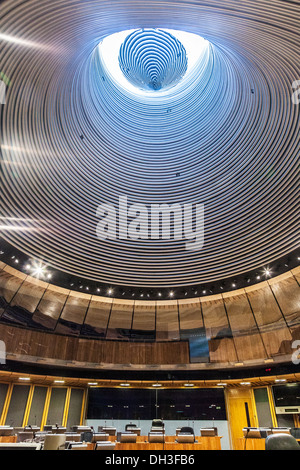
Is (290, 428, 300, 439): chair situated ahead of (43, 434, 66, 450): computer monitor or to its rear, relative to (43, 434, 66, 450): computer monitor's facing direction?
ahead

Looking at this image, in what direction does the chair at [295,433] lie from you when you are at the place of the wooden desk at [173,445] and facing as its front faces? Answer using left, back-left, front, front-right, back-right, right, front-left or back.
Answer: left

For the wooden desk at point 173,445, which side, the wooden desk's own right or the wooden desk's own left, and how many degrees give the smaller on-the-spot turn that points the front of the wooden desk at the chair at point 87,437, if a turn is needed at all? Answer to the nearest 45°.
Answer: approximately 90° to the wooden desk's own right

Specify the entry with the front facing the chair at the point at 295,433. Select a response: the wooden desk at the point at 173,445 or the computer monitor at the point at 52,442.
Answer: the computer monitor at the point at 52,442

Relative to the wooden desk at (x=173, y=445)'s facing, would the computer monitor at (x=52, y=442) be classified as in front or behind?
in front

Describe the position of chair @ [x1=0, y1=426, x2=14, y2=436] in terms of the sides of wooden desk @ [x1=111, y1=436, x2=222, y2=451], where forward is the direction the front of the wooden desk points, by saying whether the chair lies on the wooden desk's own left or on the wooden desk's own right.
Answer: on the wooden desk's own right

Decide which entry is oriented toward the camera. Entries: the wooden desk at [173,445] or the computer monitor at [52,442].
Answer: the wooden desk

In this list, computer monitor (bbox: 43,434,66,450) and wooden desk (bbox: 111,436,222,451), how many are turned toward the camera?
1

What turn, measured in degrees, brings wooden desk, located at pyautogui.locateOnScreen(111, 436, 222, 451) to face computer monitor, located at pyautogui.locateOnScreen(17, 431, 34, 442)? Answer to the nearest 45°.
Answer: approximately 90° to its right

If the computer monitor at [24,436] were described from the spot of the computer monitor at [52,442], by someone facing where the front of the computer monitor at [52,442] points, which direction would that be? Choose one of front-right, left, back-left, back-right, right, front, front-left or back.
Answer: front-left

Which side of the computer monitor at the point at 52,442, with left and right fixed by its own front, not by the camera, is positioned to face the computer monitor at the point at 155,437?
right
